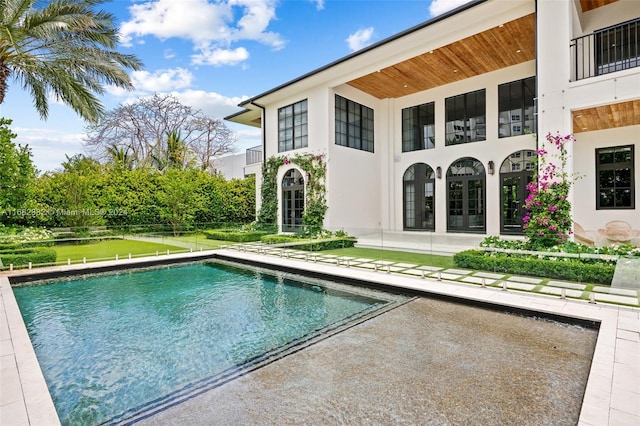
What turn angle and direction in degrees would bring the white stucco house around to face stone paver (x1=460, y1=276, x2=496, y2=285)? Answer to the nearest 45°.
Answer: approximately 45° to its left

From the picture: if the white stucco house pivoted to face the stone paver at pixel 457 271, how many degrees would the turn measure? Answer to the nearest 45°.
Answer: approximately 45° to its left

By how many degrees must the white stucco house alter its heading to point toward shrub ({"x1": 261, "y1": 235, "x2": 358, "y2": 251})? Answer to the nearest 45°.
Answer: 0° — it already faces it

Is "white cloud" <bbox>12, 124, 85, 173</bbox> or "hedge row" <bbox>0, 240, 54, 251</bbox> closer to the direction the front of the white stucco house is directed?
the hedge row

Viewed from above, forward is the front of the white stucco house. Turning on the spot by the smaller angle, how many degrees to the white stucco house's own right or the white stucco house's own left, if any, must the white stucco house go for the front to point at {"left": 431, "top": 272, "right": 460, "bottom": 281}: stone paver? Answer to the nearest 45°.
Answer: approximately 45° to the white stucco house's own left

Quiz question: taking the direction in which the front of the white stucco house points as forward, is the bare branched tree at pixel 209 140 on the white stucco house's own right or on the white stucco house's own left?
on the white stucco house's own right

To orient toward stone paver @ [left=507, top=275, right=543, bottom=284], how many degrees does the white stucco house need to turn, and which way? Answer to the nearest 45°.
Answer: approximately 45° to its left

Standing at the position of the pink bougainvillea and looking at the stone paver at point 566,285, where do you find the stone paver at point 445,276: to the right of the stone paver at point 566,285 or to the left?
right

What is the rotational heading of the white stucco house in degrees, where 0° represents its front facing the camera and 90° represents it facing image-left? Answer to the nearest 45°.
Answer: approximately 45°
